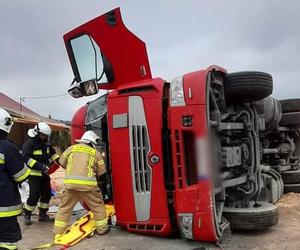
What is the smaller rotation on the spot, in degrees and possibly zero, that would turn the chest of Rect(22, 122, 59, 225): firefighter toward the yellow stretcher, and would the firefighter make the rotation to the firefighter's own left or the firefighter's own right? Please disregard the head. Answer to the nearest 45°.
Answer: approximately 45° to the firefighter's own right

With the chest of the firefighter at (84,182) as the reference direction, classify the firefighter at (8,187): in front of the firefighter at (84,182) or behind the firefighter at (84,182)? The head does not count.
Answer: behind

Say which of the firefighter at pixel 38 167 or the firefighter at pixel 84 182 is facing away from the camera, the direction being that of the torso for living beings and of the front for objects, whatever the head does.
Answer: the firefighter at pixel 84 182

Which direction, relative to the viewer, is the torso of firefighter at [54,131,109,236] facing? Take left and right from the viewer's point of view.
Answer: facing away from the viewer

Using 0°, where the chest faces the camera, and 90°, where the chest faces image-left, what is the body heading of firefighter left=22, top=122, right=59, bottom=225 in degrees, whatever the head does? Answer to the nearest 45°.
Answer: approximately 315°

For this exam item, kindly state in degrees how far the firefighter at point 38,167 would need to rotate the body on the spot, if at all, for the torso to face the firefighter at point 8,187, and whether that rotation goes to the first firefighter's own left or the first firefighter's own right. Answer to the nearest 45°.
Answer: approximately 45° to the first firefighter's own right
